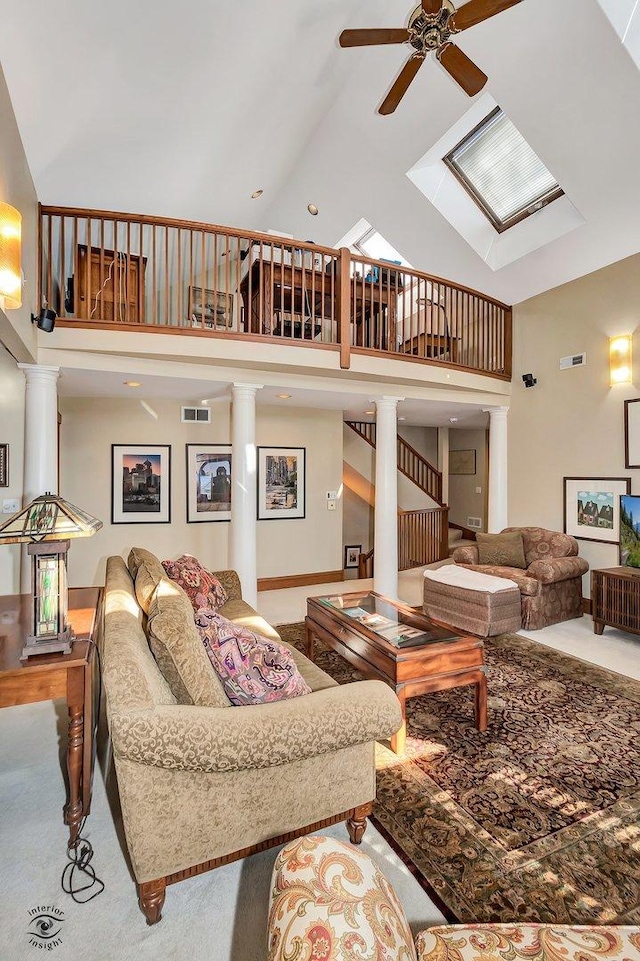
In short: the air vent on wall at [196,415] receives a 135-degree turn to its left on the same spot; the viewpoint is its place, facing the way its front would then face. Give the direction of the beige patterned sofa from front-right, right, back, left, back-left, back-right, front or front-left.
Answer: back-right

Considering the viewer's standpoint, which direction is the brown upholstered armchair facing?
facing the viewer and to the left of the viewer

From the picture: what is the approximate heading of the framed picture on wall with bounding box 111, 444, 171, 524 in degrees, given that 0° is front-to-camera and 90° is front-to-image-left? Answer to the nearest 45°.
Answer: approximately 0°

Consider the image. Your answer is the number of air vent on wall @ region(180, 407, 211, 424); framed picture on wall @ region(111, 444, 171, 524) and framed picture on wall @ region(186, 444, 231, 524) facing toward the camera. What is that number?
3

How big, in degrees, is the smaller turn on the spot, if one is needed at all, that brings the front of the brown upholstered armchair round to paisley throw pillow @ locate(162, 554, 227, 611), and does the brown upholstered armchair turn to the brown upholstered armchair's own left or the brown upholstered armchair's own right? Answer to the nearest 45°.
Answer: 0° — it already faces it

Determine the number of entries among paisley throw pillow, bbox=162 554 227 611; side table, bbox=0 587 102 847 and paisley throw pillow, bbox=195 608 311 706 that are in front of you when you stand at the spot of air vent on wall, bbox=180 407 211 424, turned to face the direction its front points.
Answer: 3

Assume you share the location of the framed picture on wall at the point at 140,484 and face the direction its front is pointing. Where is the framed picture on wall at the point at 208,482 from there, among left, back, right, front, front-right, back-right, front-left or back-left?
left

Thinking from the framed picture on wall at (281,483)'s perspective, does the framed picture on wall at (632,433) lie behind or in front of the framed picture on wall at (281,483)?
in front

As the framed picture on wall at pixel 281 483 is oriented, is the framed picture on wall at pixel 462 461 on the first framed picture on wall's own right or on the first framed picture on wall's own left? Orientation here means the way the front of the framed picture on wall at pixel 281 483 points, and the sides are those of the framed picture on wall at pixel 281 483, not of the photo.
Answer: on the first framed picture on wall's own left

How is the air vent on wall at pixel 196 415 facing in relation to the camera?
toward the camera

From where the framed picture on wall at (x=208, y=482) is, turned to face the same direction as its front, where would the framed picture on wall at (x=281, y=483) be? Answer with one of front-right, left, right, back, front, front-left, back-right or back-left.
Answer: left

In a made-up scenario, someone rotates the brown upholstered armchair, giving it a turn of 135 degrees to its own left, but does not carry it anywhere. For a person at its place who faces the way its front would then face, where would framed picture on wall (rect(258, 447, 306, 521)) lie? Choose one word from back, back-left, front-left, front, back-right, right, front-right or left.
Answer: back

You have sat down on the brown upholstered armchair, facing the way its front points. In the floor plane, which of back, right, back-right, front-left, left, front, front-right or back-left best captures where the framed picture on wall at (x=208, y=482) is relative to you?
front-right

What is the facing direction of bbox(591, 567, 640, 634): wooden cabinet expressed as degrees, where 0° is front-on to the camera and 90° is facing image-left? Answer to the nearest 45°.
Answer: approximately 45°

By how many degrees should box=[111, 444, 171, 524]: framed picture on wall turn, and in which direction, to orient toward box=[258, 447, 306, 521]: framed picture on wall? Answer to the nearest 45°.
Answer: approximately 90° to its left

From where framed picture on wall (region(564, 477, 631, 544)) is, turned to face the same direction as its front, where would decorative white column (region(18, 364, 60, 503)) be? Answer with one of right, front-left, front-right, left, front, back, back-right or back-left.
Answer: front

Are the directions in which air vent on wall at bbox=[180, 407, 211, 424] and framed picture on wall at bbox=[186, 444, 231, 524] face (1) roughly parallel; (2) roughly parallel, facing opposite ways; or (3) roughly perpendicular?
roughly parallel

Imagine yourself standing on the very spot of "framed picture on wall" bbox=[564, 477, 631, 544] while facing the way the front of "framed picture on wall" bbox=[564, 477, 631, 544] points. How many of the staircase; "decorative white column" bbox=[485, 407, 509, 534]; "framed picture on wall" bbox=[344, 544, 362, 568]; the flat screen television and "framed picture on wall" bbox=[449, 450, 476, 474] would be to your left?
1

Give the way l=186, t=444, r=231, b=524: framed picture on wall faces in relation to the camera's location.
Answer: facing the viewer
